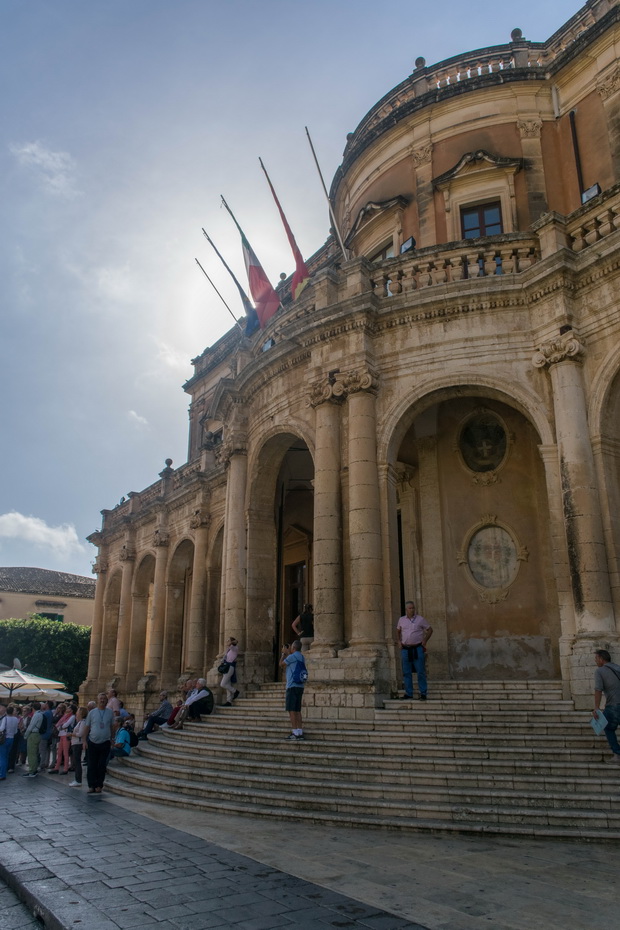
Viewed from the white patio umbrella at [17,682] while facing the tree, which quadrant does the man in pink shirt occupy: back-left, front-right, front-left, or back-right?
back-right

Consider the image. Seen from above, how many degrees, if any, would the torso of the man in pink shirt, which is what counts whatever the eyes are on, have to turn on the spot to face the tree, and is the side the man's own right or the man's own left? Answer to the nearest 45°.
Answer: approximately 135° to the man's own right

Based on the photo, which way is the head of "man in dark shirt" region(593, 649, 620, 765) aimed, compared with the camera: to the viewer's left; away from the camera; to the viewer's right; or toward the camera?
to the viewer's left

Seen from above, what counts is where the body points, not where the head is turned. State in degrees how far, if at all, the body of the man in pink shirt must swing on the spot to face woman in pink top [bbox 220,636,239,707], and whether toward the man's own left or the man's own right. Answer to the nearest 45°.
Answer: approximately 135° to the man's own right

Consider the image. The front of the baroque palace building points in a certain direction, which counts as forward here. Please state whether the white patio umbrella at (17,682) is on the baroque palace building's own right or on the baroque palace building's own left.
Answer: on the baroque palace building's own right

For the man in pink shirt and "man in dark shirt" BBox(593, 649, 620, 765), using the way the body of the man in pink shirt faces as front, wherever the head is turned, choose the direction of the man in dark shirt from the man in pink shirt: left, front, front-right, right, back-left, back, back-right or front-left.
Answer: front-left

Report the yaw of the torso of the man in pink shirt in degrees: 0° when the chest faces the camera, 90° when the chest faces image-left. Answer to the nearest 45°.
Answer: approximately 0°

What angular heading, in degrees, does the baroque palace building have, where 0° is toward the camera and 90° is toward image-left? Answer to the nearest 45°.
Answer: approximately 45°

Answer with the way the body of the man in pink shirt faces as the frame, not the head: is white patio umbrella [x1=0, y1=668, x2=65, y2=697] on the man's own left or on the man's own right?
on the man's own right
